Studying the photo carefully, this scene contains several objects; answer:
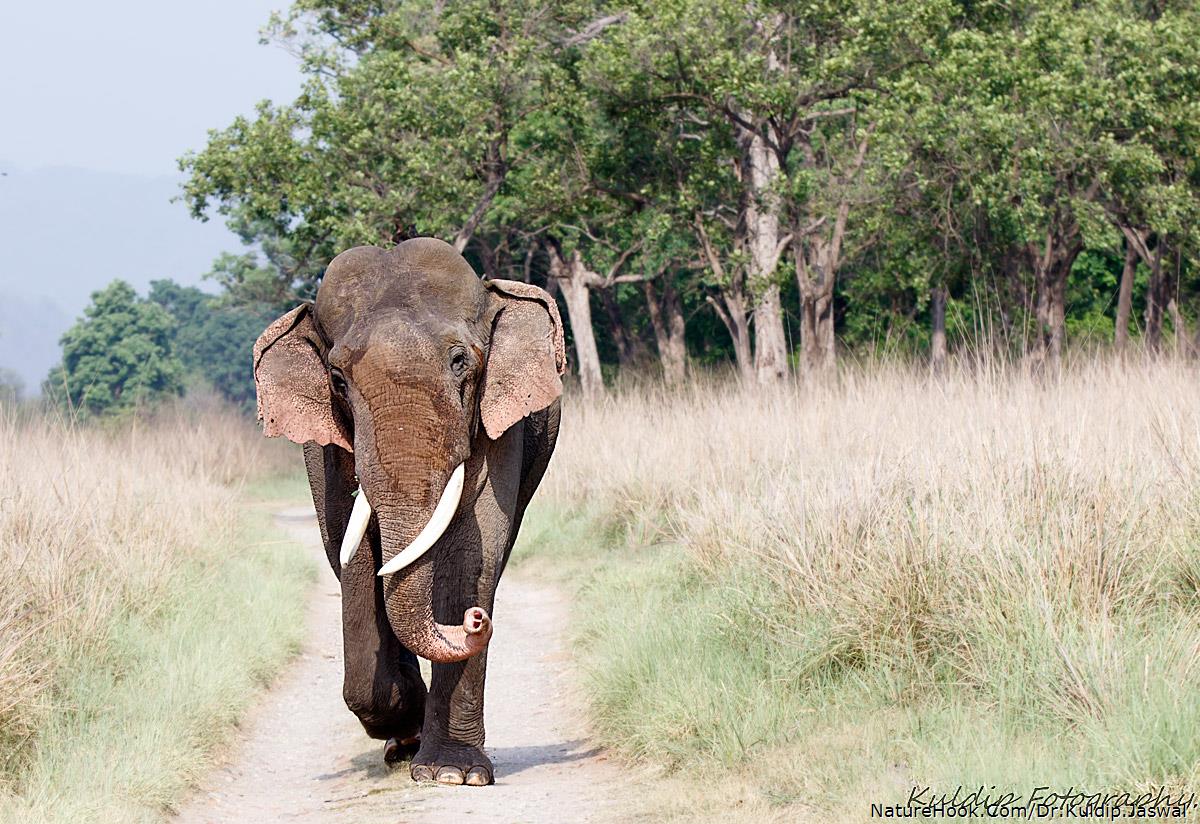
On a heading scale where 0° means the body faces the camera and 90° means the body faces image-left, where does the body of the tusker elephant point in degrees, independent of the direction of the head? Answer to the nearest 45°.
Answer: approximately 0°
